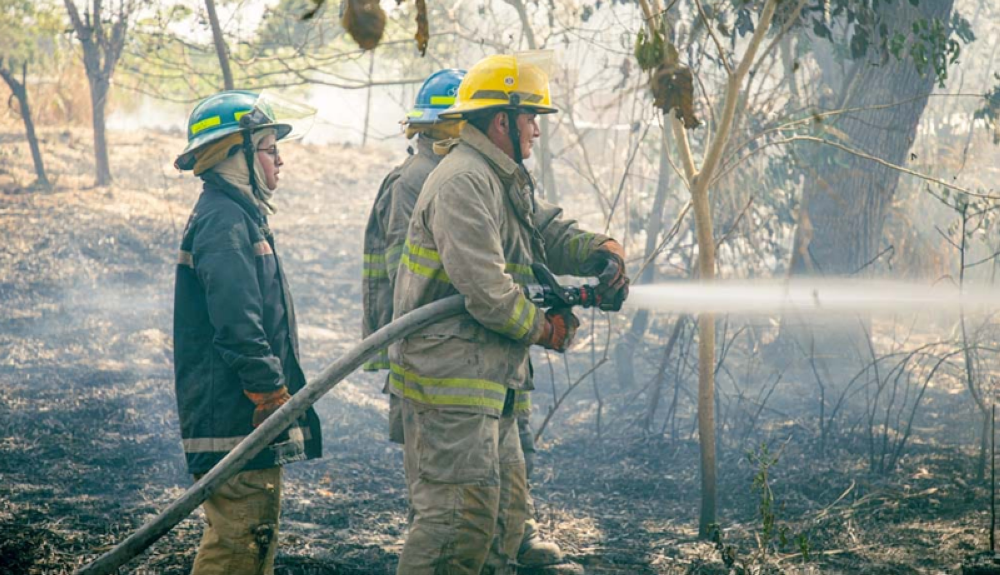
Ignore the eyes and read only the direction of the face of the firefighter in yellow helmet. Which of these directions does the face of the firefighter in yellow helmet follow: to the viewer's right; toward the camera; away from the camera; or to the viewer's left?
to the viewer's right

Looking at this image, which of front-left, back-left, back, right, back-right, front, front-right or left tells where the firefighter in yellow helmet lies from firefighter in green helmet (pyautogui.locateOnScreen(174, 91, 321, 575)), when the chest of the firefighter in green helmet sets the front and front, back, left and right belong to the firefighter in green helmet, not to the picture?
front

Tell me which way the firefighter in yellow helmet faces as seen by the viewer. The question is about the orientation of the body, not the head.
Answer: to the viewer's right

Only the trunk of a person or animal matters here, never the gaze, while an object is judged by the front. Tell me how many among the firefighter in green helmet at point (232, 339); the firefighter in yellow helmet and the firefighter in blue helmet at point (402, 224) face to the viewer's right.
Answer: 3

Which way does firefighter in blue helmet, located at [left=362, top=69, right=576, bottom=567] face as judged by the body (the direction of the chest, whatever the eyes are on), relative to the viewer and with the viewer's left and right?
facing to the right of the viewer

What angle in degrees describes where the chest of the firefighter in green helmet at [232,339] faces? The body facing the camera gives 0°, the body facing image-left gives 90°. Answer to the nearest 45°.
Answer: approximately 270°

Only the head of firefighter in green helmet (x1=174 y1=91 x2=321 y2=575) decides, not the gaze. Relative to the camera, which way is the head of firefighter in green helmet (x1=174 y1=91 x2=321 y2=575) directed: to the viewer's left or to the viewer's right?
to the viewer's right

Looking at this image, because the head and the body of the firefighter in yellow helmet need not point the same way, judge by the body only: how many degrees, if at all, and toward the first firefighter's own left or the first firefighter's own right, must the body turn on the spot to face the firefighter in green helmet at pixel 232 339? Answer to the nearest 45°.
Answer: approximately 180°

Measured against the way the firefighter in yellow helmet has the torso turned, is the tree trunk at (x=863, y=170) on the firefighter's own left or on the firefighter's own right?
on the firefighter's own left

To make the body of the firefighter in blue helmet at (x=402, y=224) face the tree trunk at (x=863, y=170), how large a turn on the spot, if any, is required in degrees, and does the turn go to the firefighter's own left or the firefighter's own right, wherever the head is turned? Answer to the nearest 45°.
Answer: approximately 45° to the firefighter's own left
